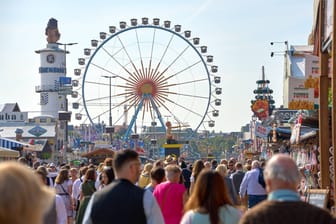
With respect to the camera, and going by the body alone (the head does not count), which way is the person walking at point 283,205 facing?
away from the camera

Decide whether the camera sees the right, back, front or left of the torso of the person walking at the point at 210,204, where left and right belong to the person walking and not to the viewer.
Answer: back

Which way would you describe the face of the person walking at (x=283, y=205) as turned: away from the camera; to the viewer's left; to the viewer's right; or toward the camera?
away from the camera

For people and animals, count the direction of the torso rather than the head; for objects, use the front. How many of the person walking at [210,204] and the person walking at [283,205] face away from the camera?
2

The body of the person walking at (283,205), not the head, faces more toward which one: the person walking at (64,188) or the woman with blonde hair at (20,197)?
the person walking

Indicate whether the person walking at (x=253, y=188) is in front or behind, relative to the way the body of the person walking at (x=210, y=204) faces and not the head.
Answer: in front

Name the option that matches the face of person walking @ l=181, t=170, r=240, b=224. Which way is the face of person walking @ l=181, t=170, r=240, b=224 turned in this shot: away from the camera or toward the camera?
away from the camera
